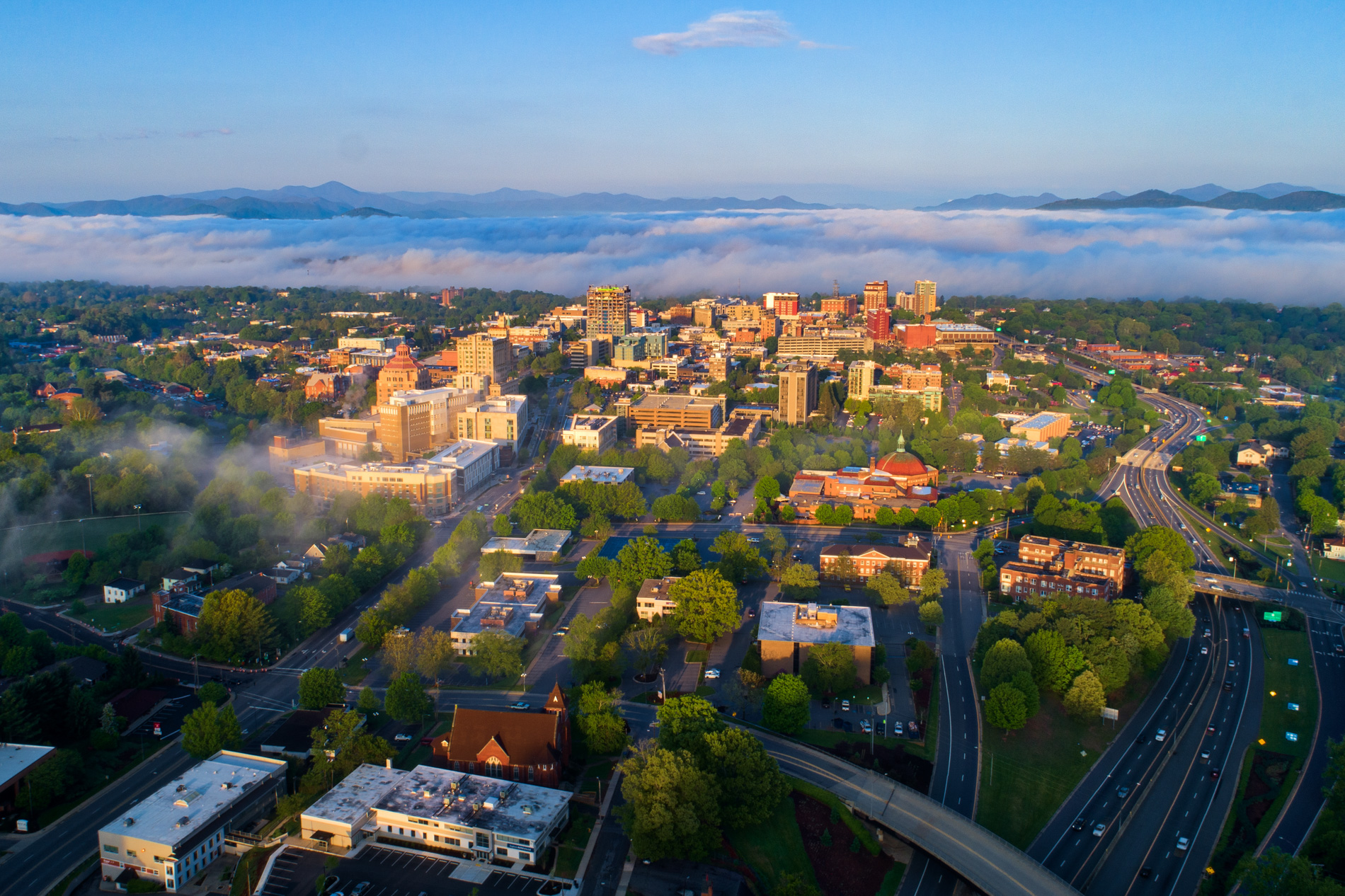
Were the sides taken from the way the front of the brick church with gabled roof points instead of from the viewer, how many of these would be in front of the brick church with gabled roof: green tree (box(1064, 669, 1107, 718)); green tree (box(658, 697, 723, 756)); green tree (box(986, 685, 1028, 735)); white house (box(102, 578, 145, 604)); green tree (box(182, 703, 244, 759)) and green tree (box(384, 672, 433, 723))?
3

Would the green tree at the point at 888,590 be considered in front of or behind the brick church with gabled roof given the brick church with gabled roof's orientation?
in front

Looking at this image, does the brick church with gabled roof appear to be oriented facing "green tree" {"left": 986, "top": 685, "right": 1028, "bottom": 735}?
yes

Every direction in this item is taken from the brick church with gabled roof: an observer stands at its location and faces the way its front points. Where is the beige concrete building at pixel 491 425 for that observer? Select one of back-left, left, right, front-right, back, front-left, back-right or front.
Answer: left

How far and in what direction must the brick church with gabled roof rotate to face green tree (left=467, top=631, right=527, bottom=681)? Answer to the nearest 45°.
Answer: approximately 90° to its left

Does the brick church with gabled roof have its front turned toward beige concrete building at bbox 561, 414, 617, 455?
no

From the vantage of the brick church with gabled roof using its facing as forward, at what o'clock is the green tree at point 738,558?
The green tree is roughly at 10 o'clock from the brick church with gabled roof.

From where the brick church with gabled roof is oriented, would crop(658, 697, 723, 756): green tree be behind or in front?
in front

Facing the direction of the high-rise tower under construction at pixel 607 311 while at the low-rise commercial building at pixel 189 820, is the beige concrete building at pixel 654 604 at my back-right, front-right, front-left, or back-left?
front-right

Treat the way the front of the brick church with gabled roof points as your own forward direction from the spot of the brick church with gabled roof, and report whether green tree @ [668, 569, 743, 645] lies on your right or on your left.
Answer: on your left

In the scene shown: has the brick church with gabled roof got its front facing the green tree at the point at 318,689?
no

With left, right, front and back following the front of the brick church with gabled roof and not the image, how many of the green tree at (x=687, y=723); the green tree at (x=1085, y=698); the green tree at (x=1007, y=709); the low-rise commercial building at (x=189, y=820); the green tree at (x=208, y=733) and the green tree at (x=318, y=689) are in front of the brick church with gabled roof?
3

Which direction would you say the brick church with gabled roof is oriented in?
to the viewer's right

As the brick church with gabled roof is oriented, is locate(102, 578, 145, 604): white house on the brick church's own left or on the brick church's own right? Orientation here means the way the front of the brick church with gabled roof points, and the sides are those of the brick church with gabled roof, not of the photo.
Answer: on the brick church's own left

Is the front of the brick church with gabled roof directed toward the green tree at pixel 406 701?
no

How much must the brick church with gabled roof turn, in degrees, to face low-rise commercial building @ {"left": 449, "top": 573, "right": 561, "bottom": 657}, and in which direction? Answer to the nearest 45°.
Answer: approximately 90° to its left

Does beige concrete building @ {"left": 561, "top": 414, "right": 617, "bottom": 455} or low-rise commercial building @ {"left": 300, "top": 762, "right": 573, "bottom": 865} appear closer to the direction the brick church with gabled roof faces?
the beige concrete building
